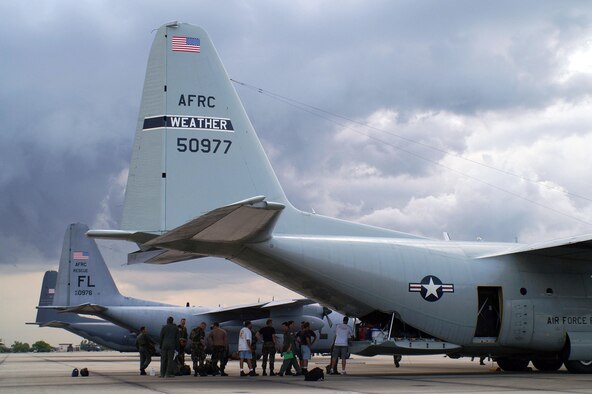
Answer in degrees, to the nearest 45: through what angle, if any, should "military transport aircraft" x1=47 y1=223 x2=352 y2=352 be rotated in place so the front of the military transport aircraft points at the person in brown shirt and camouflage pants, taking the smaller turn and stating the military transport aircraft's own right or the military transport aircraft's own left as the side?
approximately 90° to the military transport aircraft's own right

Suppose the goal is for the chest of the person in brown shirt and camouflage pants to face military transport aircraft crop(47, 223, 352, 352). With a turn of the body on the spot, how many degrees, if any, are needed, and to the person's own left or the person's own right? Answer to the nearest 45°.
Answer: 0° — they already face it

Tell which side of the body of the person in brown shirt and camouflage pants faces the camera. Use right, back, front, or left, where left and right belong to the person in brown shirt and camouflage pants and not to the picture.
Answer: back

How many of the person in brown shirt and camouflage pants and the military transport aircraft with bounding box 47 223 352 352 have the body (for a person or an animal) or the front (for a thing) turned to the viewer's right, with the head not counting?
1

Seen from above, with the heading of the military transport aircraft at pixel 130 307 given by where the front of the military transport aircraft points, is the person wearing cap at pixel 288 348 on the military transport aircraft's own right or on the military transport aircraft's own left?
on the military transport aircraft's own right

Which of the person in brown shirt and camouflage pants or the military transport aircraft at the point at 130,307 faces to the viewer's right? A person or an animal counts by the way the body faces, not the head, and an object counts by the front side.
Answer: the military transport aircraft

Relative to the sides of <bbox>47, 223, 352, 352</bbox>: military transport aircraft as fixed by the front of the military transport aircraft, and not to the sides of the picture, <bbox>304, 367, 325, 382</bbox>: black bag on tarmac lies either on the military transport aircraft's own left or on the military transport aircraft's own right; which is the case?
on the military transport aircraft's own right

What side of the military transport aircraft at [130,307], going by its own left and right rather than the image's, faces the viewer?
right

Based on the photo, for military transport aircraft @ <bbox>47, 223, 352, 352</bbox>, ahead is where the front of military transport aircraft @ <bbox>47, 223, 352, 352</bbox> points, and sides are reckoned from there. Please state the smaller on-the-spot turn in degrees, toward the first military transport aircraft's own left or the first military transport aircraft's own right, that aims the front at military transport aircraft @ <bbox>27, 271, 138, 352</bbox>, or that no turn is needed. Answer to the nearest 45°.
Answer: approximately 135° to the first military transport aircraft's own left

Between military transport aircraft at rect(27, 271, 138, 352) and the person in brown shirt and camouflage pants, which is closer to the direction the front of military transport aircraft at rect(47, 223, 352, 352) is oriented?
the person in brown shirt and camouflage pants

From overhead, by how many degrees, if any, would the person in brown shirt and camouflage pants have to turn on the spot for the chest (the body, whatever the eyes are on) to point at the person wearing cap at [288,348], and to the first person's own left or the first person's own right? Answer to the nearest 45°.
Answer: approximately 135° to the first person's own right
